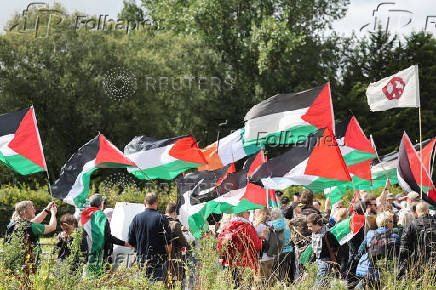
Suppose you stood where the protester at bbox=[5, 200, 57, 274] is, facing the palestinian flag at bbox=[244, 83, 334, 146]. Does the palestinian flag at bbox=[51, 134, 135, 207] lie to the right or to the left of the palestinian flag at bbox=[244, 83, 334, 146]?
left

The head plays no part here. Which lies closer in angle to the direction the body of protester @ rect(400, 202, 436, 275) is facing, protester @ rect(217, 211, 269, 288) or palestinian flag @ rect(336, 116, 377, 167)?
the palestinian flag

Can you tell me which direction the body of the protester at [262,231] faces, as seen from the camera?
away from the camera

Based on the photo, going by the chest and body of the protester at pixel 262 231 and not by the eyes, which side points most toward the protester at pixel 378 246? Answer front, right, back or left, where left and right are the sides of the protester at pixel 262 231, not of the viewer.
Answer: right

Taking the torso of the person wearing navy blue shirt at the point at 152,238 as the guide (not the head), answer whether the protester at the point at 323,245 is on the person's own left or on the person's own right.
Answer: on the person's own right

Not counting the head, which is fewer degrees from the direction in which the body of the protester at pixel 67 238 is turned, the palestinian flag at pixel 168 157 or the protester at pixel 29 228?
the palestinian flag

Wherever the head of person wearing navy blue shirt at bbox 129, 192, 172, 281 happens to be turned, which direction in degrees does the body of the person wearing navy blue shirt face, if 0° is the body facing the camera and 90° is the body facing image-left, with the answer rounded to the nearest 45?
approximately 180°

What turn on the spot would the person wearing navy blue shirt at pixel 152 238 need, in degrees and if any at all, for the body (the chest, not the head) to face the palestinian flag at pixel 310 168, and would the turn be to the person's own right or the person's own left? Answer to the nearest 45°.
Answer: approximately 90° to the person's own right

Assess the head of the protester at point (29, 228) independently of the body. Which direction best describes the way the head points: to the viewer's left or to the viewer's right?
to the viewer's right

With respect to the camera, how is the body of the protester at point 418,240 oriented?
away from the camera
